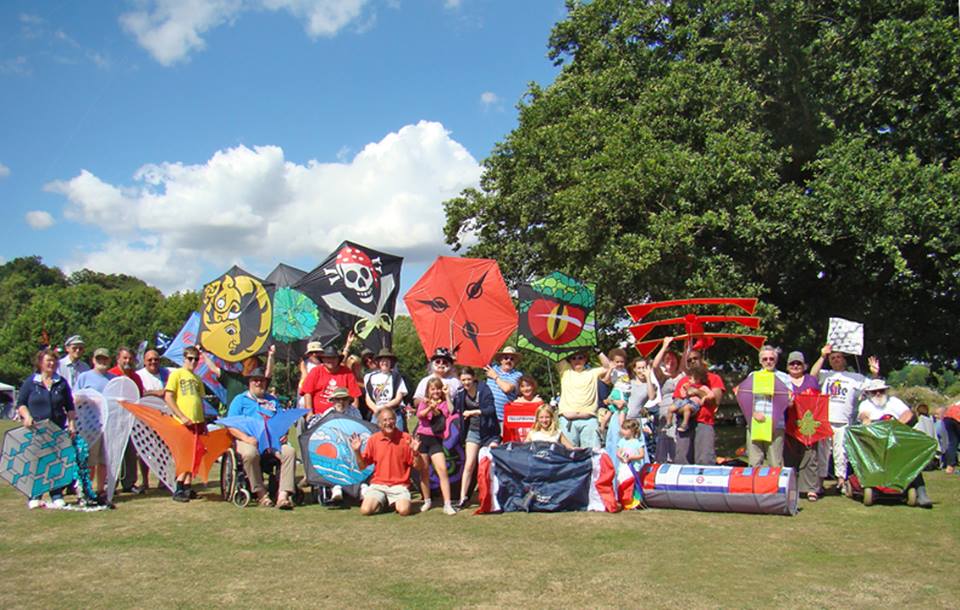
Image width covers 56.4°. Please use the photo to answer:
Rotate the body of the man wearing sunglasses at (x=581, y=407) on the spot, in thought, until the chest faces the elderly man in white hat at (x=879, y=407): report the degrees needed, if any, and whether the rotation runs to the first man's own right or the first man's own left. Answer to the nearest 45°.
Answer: approximately 90° to the first man's own left

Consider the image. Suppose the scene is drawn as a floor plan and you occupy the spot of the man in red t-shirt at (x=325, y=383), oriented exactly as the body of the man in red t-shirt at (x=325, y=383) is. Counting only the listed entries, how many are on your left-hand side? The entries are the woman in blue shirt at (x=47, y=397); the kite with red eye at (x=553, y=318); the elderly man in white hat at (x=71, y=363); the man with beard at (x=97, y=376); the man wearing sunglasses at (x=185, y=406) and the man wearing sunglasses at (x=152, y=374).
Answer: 1

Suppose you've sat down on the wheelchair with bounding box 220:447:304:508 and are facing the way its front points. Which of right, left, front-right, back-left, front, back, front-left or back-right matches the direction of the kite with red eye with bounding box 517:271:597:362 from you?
front-left

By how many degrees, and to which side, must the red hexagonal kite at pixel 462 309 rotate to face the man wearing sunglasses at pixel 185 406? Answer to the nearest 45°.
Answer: approximately 45° to its right

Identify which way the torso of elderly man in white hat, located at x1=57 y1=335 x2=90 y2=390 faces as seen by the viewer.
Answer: toward the camera

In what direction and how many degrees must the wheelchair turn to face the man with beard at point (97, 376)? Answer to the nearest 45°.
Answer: approximately 135° to its right

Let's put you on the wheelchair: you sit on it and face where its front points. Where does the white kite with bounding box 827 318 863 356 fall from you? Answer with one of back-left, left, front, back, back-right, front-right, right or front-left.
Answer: front-left

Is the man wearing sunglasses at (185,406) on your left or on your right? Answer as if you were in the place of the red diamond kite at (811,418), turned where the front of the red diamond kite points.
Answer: on your right

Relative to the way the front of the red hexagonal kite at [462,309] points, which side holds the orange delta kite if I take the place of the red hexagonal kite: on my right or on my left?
on my right

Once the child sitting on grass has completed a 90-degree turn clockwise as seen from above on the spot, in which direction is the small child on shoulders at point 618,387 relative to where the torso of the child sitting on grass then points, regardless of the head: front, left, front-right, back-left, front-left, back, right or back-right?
back-right

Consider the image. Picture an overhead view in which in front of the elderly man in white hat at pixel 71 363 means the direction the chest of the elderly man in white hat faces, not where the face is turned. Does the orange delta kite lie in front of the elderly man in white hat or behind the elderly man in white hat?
in front

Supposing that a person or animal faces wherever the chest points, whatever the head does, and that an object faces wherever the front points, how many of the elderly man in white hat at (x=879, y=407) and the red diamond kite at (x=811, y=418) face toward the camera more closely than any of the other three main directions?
2

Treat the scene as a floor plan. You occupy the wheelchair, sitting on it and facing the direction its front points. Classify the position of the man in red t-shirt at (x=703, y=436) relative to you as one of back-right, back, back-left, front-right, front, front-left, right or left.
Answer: front-left

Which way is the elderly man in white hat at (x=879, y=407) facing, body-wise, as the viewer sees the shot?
toward the camera

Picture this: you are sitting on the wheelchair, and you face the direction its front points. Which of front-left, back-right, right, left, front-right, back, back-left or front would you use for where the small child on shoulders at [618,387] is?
front-left

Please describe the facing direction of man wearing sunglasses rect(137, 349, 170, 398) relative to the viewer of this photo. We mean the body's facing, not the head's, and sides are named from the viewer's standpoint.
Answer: facing the viewer
